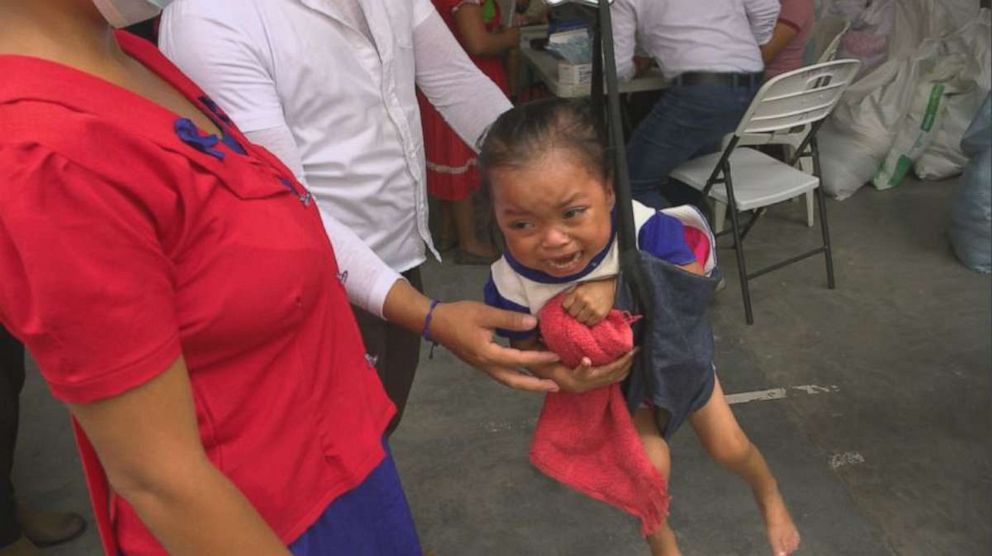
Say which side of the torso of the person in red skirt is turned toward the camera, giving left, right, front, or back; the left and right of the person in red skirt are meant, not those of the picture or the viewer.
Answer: right

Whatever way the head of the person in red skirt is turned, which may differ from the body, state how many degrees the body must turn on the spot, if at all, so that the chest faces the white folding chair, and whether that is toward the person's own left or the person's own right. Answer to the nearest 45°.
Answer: approximately 45° to the person's own right

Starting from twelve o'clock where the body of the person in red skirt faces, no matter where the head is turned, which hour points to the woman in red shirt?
The woman in red shirt is roughly at 3 o'clock from the person in red skirt.

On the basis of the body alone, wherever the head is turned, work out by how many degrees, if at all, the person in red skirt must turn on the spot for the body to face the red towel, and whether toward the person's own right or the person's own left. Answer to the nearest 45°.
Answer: approximately 90° to the person's own right
